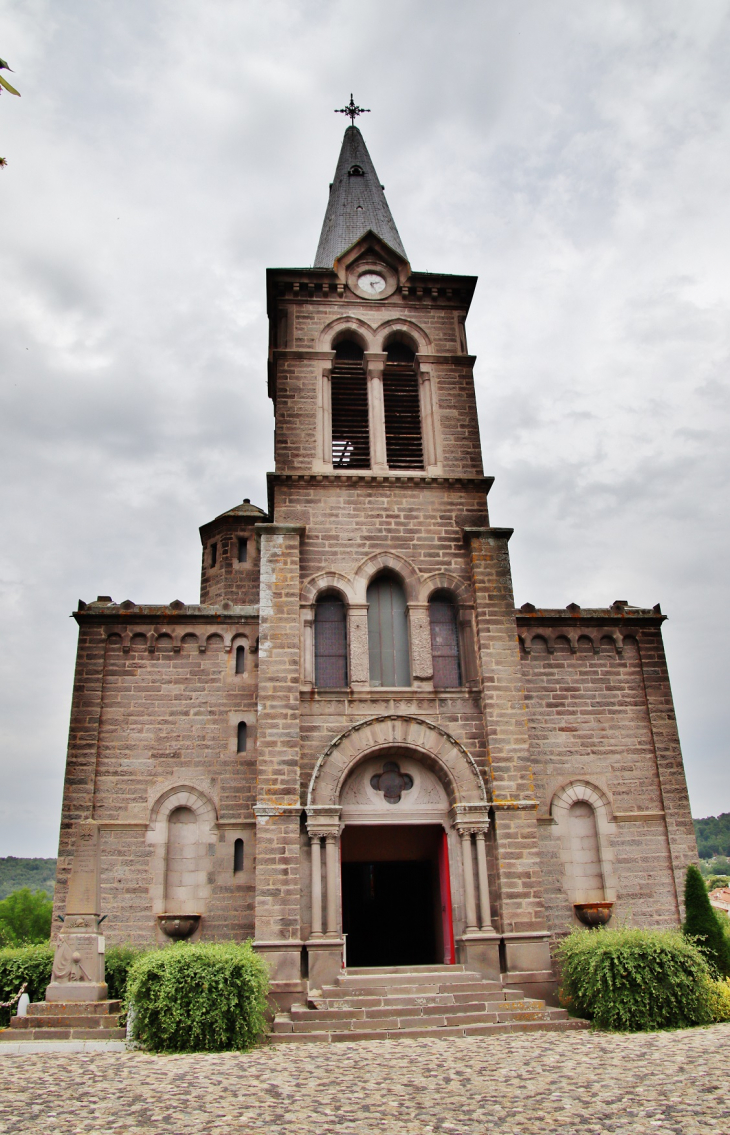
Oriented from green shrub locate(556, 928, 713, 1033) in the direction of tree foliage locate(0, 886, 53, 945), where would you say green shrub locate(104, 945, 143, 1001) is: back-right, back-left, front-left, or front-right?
front-left

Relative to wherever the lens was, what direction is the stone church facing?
facing the viewer

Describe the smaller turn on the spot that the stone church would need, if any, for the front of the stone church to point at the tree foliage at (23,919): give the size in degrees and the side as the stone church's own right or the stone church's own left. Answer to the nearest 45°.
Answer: approximately 135° to the stone church's own right

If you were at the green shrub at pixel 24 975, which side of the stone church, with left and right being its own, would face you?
right

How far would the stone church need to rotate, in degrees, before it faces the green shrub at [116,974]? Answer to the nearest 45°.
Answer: approximately 45° to its right

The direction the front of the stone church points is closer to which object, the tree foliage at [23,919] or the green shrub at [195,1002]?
the green shrub

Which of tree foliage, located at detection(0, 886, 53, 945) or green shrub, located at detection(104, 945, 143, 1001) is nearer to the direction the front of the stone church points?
the green shrub

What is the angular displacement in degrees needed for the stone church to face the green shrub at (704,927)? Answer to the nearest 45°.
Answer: approximately 90° to its left

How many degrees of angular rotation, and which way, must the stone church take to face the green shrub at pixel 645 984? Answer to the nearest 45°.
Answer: approximately 45° to its left

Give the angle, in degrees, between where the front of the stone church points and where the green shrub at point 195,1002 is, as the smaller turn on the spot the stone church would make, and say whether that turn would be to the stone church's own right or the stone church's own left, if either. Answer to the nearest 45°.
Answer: approximately 45° to the stone church's own right
